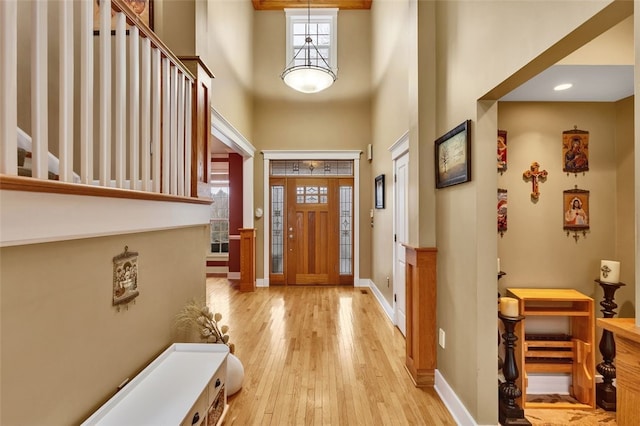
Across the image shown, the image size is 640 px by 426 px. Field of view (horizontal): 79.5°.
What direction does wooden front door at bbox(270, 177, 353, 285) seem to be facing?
toward the camera

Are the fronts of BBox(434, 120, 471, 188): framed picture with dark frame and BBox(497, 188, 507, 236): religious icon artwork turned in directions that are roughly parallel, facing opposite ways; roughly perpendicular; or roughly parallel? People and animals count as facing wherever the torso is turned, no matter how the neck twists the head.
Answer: roughly perpendicular

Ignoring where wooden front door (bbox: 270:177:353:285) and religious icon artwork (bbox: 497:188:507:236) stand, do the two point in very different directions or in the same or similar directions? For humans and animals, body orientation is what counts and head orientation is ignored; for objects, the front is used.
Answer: same or similar directions

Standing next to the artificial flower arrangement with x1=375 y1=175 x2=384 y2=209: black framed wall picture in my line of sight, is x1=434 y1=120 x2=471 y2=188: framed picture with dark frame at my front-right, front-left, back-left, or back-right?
front-right

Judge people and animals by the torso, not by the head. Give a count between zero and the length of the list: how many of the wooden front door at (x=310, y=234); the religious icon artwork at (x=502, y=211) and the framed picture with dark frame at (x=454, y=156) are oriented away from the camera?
0

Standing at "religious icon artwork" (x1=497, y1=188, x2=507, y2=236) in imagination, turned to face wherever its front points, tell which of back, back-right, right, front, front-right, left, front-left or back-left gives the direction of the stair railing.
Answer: right

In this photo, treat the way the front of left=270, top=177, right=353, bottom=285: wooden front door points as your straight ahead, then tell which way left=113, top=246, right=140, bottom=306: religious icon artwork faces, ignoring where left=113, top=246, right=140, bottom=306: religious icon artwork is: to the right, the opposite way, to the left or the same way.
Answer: to the left

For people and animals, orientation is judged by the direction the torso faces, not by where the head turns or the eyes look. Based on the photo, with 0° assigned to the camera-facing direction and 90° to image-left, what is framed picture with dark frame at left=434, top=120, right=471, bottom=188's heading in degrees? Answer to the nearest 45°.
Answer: approximately 45°

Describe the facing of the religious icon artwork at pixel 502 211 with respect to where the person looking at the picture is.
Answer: facing the viewer and to the right of the viewer
